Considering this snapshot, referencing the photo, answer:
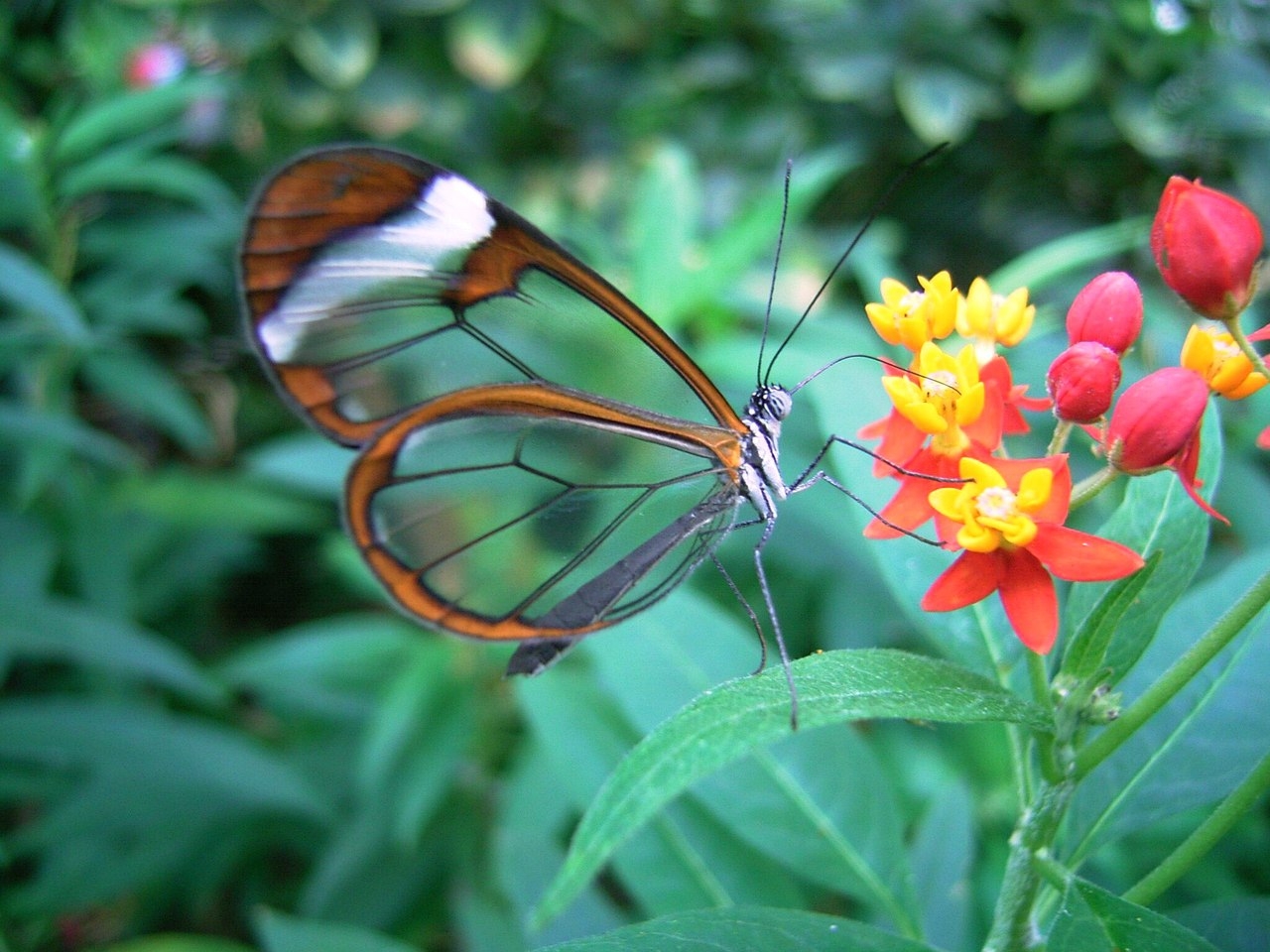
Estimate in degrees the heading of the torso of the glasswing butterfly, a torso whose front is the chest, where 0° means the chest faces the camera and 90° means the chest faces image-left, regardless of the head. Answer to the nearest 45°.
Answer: approximately 270°

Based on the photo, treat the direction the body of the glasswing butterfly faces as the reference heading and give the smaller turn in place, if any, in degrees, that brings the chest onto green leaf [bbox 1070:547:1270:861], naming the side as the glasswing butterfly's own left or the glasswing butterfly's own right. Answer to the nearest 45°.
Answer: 0° — it already faces it
